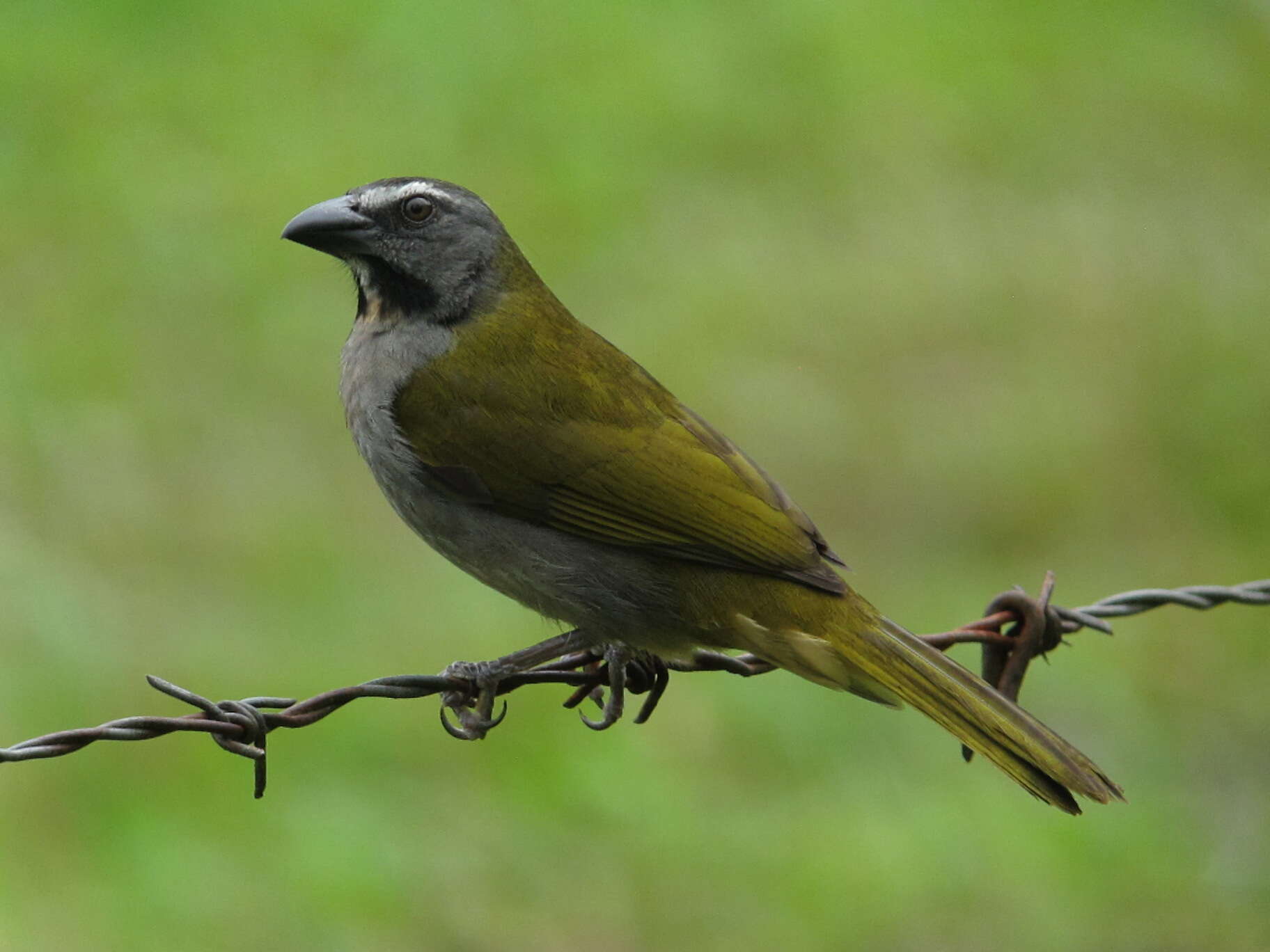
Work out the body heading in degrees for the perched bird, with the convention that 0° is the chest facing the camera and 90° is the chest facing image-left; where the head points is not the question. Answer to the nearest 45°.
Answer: approximately 90°
